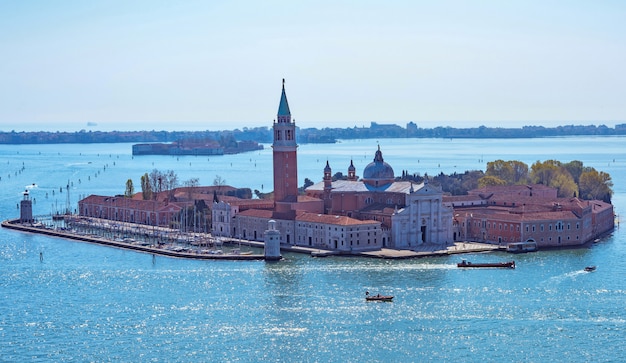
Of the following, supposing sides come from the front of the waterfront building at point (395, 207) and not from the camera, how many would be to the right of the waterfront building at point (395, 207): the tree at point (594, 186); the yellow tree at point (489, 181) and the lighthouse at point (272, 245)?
1

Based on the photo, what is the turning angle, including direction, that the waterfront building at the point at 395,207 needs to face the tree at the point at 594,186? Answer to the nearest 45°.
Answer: approximately 90° to its left

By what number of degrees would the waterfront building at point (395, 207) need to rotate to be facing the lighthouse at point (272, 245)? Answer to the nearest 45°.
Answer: approximately 90° to its right

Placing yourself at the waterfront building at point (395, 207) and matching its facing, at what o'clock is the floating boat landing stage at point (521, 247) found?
The floating boat landing stage is roughly at 11 o'clock from the waterfront building.

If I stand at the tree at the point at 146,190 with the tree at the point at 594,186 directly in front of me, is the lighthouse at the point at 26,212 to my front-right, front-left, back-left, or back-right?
back-right

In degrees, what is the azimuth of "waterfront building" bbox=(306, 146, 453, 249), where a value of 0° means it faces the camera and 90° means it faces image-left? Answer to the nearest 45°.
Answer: approximately 315°

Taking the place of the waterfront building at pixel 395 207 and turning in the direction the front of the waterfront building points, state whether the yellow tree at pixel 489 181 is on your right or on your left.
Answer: on your left
